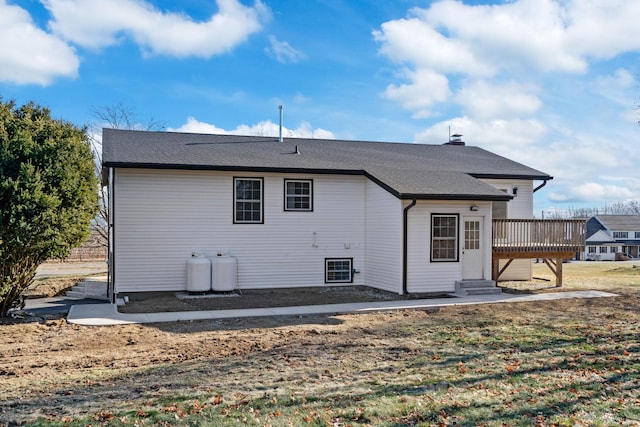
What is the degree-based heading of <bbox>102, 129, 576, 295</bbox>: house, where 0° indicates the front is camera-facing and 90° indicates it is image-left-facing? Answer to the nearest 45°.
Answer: approximately 180°

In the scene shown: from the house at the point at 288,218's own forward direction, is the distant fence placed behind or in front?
in front
